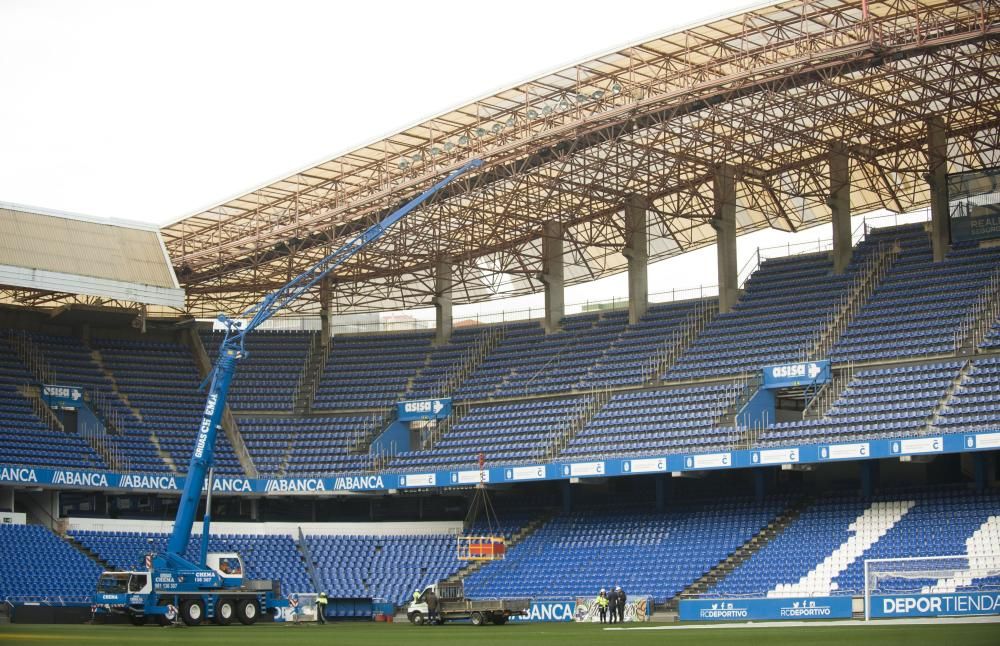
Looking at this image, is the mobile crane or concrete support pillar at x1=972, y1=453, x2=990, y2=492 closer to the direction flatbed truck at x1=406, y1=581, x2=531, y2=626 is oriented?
the mobile crane

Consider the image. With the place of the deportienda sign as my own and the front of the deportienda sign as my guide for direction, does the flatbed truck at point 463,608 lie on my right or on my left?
on my right

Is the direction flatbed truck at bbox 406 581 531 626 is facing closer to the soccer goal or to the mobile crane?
the mobile crane

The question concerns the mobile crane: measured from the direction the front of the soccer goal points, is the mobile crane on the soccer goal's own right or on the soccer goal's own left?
on the soccer goal's own right

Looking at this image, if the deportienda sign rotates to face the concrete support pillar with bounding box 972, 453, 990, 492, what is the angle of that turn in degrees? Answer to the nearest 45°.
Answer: approximately 180°

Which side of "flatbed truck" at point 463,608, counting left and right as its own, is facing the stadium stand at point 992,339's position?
back

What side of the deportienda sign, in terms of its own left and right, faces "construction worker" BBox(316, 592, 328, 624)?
right

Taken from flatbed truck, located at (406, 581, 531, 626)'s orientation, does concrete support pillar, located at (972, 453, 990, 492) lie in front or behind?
behind

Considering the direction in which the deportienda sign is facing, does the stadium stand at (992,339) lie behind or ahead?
behind

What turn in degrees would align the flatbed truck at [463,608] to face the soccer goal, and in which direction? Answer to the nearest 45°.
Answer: approximately 180°

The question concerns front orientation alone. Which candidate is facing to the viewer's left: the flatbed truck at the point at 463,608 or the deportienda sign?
the flatbed truck

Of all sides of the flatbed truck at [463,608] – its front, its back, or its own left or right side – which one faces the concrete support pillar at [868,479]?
back

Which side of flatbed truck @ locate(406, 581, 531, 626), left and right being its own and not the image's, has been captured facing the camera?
left
